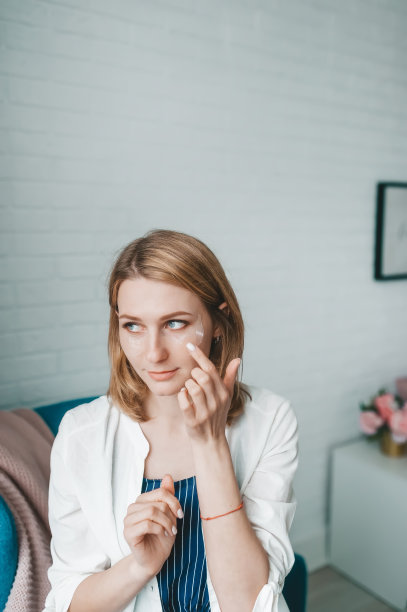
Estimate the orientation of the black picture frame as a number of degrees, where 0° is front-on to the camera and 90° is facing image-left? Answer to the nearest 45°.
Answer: approximately 315°

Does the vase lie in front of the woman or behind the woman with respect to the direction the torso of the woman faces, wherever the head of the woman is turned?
behind

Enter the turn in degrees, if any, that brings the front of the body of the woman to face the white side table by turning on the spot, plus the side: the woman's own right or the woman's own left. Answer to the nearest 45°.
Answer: approximately 135° to the woman's own left
